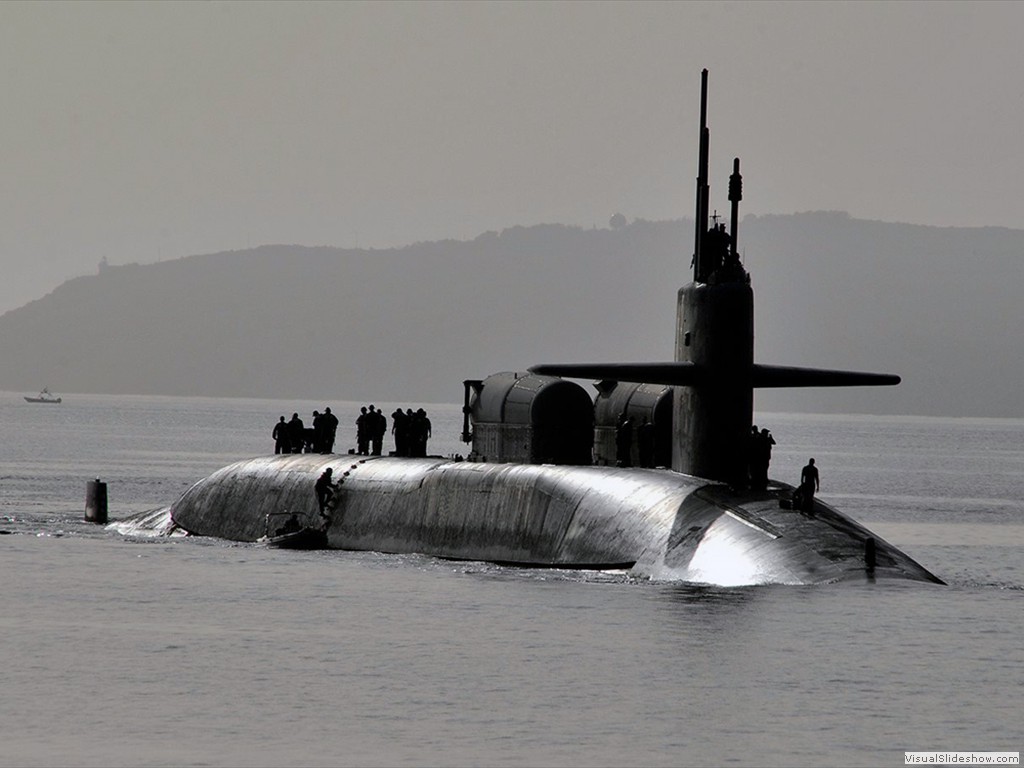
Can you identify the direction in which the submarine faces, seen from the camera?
facing the viewer and to the right of the viewer

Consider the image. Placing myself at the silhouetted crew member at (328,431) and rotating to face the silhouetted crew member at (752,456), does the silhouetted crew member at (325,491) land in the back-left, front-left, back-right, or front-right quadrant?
front-right

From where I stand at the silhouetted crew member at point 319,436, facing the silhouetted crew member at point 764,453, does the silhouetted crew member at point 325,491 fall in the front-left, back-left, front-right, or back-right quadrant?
front-right
